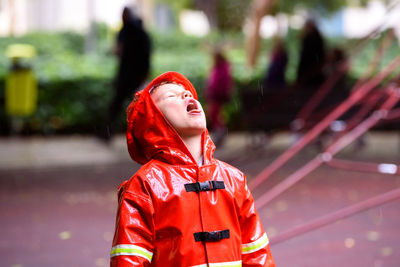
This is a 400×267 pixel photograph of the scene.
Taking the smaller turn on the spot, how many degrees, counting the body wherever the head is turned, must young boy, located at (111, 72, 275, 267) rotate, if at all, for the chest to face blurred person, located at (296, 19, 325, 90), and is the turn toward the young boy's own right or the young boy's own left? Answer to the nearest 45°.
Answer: approximately 135° to the young boy's own left

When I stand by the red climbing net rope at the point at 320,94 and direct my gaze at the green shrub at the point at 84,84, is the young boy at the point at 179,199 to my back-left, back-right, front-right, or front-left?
back-left

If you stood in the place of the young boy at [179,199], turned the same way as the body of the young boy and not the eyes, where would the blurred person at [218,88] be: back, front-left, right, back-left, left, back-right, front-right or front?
back-left

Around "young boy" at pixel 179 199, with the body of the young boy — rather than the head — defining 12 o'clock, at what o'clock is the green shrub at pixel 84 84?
The green shrub is roughly at 7 o'clock from the young boy.

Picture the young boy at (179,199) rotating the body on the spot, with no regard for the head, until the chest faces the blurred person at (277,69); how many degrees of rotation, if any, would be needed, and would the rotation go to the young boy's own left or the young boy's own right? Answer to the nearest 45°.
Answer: approximately 135° to the young boy's own left

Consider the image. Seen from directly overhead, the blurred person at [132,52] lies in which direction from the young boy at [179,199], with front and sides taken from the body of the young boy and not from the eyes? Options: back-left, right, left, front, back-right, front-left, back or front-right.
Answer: back-left

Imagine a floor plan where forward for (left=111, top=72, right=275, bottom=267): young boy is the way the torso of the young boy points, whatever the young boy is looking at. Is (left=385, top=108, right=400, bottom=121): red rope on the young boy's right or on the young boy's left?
on the young boy's left

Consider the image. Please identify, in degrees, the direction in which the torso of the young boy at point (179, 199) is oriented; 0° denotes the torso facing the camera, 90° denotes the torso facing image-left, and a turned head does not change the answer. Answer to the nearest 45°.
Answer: approximately 315°
